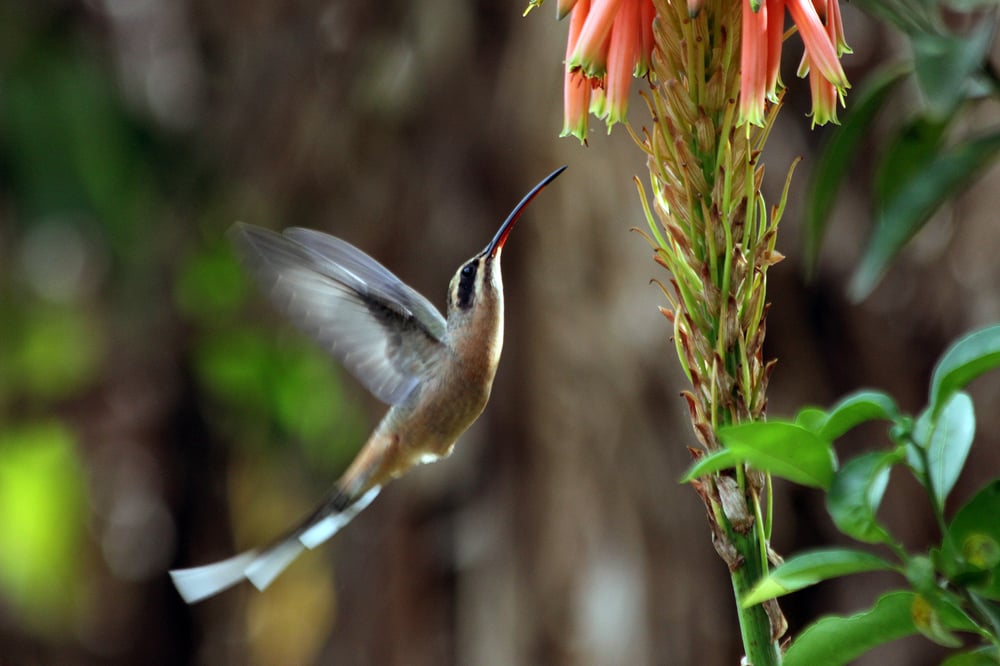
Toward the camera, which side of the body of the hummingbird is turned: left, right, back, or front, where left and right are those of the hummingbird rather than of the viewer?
right
